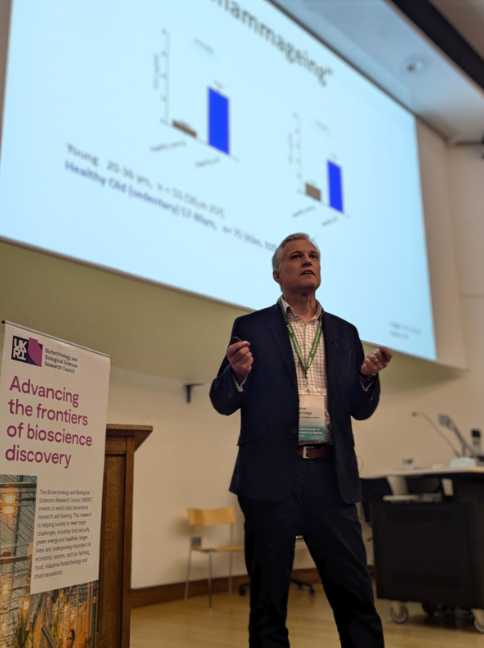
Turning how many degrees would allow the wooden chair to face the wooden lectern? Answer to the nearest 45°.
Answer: approximately 45° to its right

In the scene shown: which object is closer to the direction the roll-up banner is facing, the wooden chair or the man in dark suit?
the man in dark suit

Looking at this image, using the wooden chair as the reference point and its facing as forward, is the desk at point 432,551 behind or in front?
in front

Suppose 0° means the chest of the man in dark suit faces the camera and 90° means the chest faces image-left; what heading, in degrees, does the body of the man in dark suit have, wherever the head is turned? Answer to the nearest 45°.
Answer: approximately 315°

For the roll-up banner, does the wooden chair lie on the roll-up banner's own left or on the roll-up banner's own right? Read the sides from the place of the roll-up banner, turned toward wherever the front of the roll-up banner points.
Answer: on the roll-up banner's own left

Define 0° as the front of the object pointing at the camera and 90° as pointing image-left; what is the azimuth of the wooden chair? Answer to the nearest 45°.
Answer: approximately 315°

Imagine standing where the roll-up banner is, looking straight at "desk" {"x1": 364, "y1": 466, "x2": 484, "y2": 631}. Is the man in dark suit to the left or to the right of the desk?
right

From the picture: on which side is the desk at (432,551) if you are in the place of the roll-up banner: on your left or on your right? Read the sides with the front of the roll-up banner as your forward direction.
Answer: on your left

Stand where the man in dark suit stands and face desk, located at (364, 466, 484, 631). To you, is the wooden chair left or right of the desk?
left
